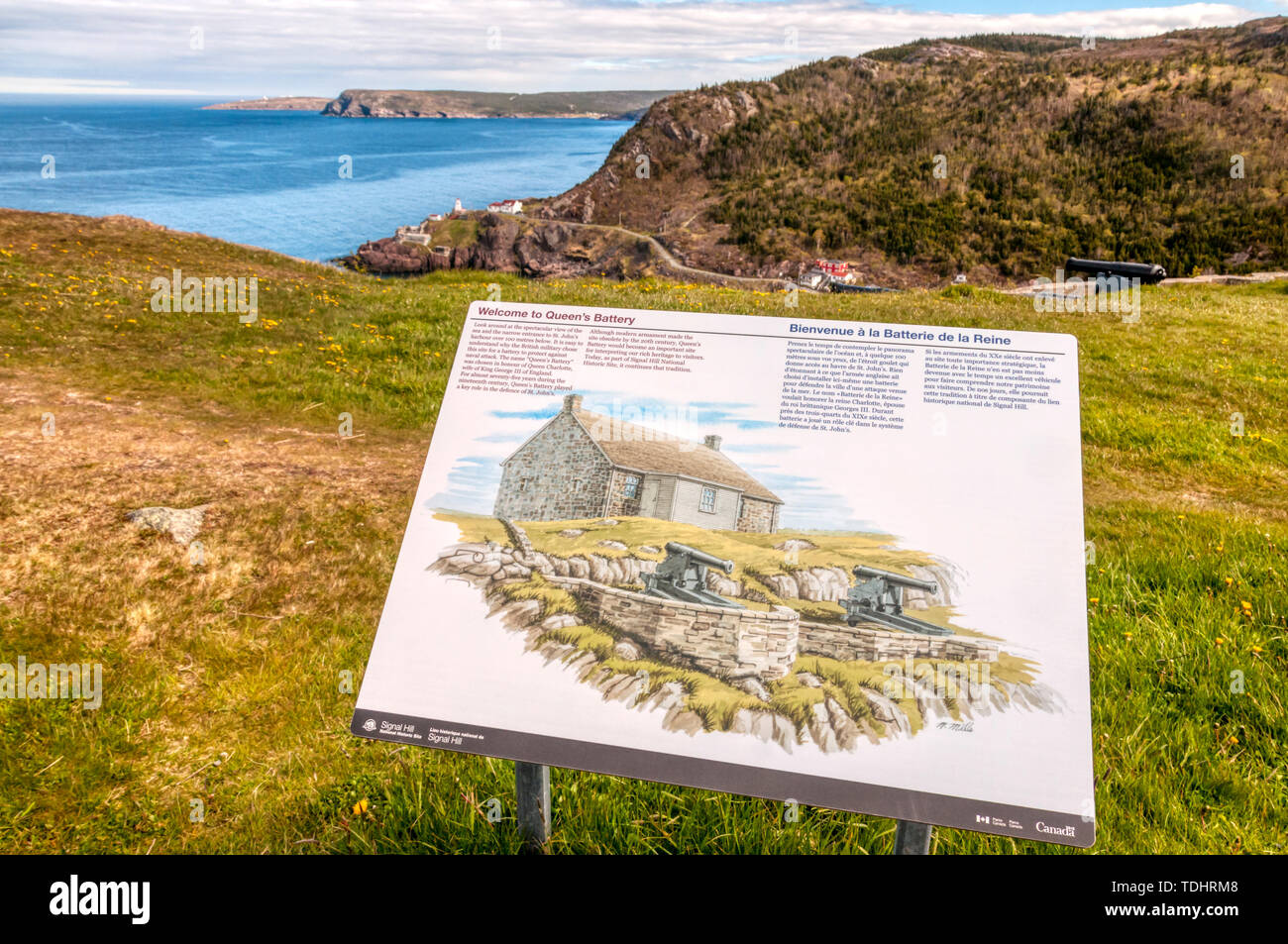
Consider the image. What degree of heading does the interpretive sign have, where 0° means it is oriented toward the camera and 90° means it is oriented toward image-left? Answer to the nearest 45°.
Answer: approximately 0°

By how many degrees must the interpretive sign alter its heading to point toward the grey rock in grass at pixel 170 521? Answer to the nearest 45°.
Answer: approximately 135° to its right
